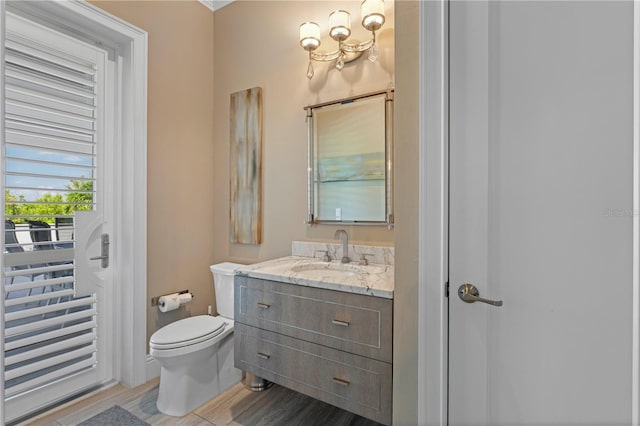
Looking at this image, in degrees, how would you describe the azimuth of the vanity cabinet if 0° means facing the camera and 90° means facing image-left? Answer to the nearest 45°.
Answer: approximately 45°

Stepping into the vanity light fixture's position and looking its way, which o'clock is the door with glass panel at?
The door with glass panel is roughly at 1 o'clock from the vanity light fixture.

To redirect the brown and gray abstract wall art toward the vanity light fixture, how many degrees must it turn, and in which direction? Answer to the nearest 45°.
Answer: approximately 90° to its left

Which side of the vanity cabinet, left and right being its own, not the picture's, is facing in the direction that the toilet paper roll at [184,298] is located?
right
